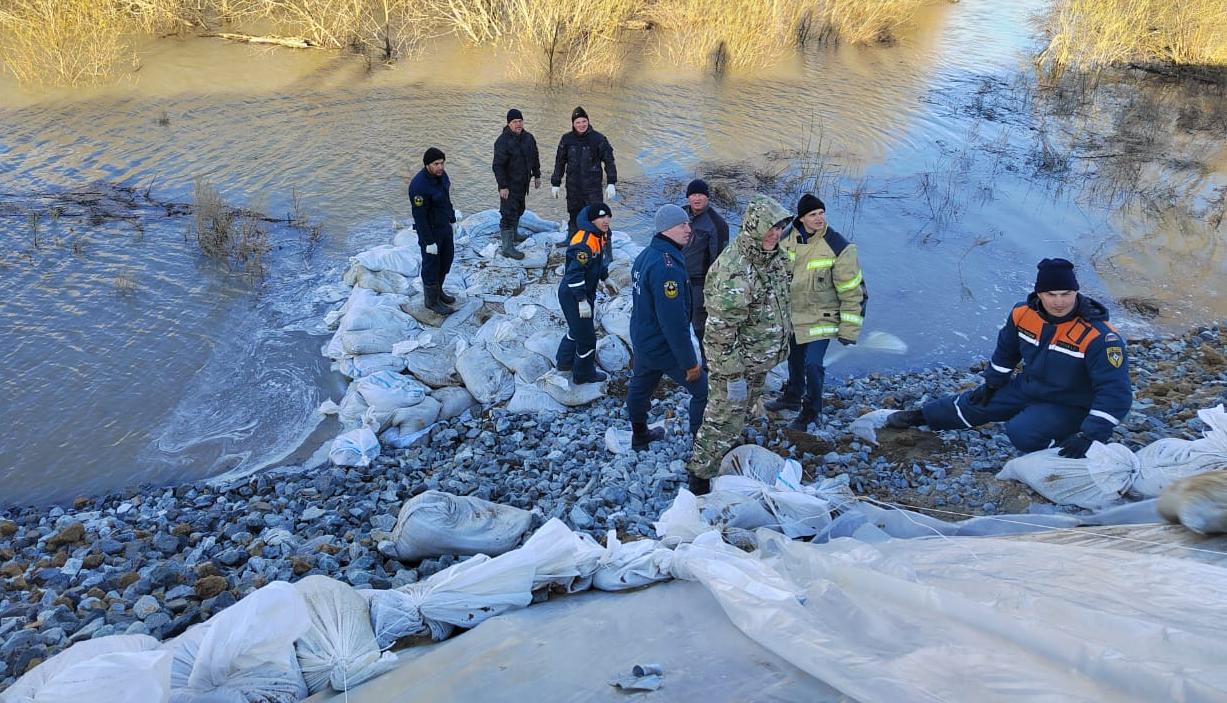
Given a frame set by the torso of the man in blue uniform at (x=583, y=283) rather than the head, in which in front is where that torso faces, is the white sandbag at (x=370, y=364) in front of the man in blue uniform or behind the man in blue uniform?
behind

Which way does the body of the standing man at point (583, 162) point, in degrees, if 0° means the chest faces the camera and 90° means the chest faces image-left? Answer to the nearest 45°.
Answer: approximately 0°

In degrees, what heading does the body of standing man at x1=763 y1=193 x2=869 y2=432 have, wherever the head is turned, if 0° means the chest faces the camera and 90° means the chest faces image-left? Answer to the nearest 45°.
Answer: approximately 45°

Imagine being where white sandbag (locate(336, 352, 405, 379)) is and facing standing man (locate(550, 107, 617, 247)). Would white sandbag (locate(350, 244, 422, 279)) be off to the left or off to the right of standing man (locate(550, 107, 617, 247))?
left

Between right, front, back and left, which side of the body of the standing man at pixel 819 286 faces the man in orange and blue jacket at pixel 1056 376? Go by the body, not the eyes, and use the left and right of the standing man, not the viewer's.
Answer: left

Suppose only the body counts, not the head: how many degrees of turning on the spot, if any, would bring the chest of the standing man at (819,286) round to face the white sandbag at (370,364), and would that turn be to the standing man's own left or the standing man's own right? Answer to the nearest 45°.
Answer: approximately 45° to the standing man's own right
